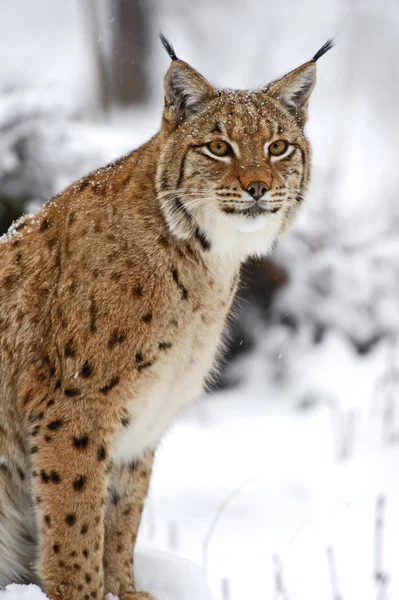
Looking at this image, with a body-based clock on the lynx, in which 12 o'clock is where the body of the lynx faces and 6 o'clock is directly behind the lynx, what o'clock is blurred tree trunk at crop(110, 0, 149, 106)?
The blurred tree trunk is roughly at 7 o'clock from the lynx.

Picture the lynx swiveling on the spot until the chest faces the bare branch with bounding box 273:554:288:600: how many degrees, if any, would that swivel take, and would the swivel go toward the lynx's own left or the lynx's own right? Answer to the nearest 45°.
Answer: approximately 90° to the lynx's own left

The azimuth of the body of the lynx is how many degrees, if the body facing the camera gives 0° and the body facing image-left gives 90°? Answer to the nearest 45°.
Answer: approximately 315°
